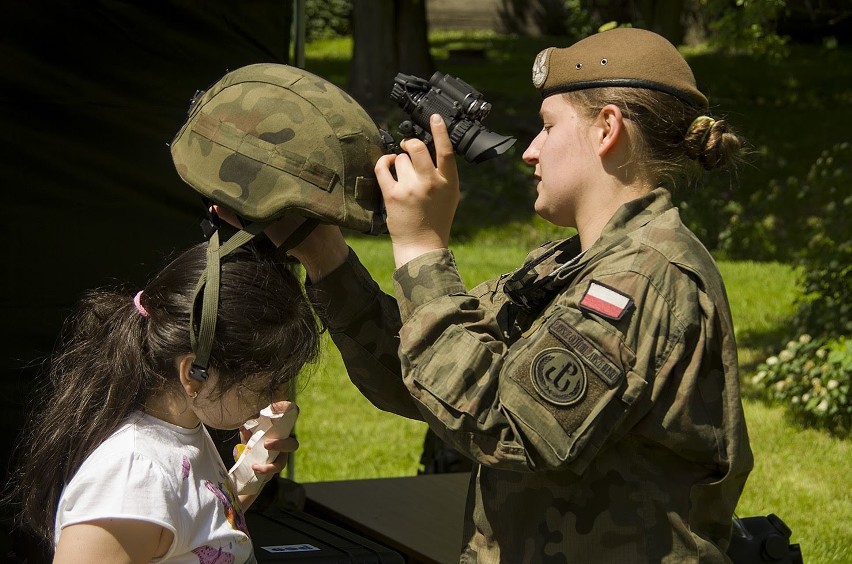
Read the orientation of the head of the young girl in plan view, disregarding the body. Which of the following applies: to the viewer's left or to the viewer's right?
to the viewer's right

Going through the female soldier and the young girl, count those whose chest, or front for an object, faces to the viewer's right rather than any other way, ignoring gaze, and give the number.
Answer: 1

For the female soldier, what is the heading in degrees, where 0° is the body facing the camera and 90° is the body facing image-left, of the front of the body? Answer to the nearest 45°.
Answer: approximately 90°

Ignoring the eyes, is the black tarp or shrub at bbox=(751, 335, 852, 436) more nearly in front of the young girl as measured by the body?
the shrub

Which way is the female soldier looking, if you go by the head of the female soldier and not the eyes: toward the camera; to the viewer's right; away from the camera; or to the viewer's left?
to the viewer's left

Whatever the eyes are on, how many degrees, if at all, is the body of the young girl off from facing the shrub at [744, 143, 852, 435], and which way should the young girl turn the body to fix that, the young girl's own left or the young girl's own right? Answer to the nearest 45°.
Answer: approximately 45° to the young girl's own left

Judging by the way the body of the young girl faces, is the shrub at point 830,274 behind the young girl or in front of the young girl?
in front

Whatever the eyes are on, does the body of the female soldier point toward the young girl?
yes

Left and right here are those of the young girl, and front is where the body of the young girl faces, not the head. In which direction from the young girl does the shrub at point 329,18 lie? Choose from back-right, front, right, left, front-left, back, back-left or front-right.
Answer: left

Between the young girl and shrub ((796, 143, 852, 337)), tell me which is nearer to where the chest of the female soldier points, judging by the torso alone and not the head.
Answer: the young girl

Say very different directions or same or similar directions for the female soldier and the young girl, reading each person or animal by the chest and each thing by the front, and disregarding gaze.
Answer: very different directions

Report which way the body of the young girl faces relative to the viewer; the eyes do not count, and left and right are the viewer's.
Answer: facing to the right of the viewer

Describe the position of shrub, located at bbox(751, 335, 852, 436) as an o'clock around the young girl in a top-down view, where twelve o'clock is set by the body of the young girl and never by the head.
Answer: The shrub is roughly at 11 o'clock from the young girl.

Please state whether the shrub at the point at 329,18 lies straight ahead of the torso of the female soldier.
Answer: no
